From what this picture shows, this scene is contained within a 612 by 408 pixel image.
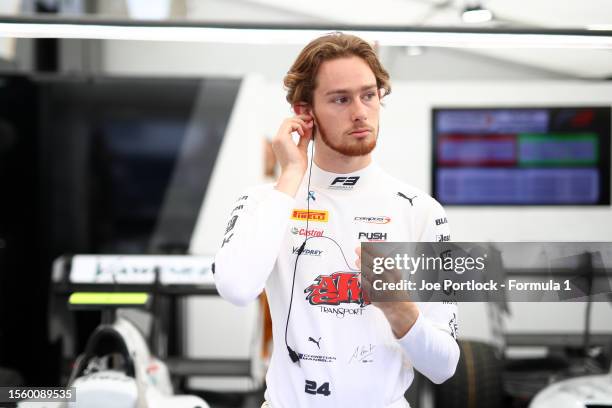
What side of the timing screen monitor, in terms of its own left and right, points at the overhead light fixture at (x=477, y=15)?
front

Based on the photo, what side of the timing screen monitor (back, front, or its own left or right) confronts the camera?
front

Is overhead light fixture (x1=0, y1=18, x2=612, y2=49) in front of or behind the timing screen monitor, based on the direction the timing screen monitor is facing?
in front

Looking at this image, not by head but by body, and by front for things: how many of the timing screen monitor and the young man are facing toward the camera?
2

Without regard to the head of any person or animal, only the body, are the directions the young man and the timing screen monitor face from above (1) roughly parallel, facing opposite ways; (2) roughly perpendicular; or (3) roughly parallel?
roughly parallel

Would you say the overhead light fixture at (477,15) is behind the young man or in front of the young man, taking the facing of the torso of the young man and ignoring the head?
behind

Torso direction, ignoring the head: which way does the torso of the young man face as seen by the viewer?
toward the camera

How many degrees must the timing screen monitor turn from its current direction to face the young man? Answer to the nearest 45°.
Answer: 0° — it already faces them

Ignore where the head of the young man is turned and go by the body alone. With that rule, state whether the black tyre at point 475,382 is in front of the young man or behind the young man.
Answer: behind

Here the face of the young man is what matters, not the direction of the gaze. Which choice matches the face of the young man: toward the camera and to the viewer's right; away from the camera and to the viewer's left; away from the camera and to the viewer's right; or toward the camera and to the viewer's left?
toward the camera and to the viewer's right
